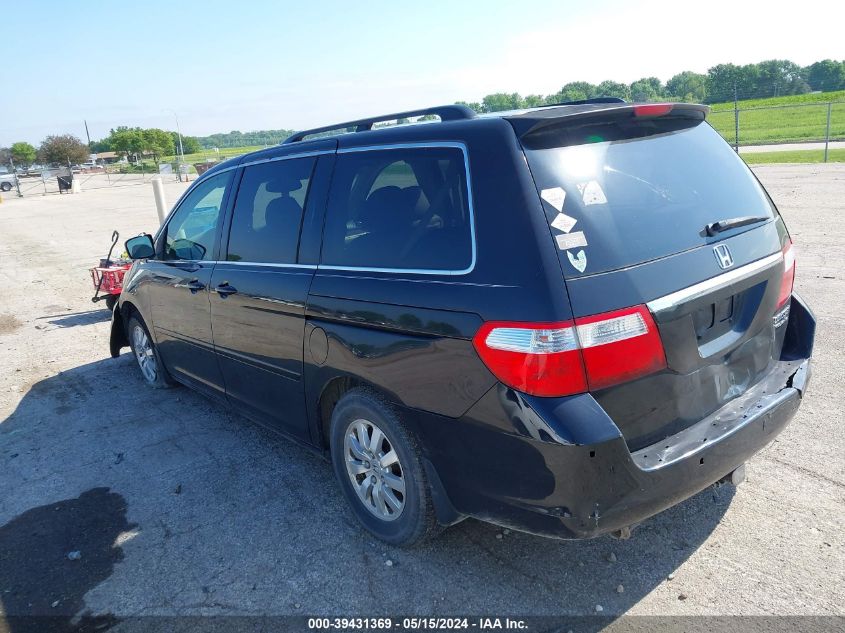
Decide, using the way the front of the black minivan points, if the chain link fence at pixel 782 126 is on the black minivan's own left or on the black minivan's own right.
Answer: on the black minivan's own right

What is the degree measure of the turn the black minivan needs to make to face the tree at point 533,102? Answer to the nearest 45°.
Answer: approximately 45° to its right

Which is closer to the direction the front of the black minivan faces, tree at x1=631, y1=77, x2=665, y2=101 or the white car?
the white car

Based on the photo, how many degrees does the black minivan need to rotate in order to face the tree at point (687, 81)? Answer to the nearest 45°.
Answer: approximately 45° to its right

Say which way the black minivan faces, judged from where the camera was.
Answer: facing away from the viewer and to the left of the viewer

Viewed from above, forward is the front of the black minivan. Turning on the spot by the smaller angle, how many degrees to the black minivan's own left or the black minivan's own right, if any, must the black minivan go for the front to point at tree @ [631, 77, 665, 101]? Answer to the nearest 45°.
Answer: approximately 45° to the black minivan's own right

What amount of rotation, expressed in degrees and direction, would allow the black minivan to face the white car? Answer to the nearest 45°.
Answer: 0° — it already faces it
